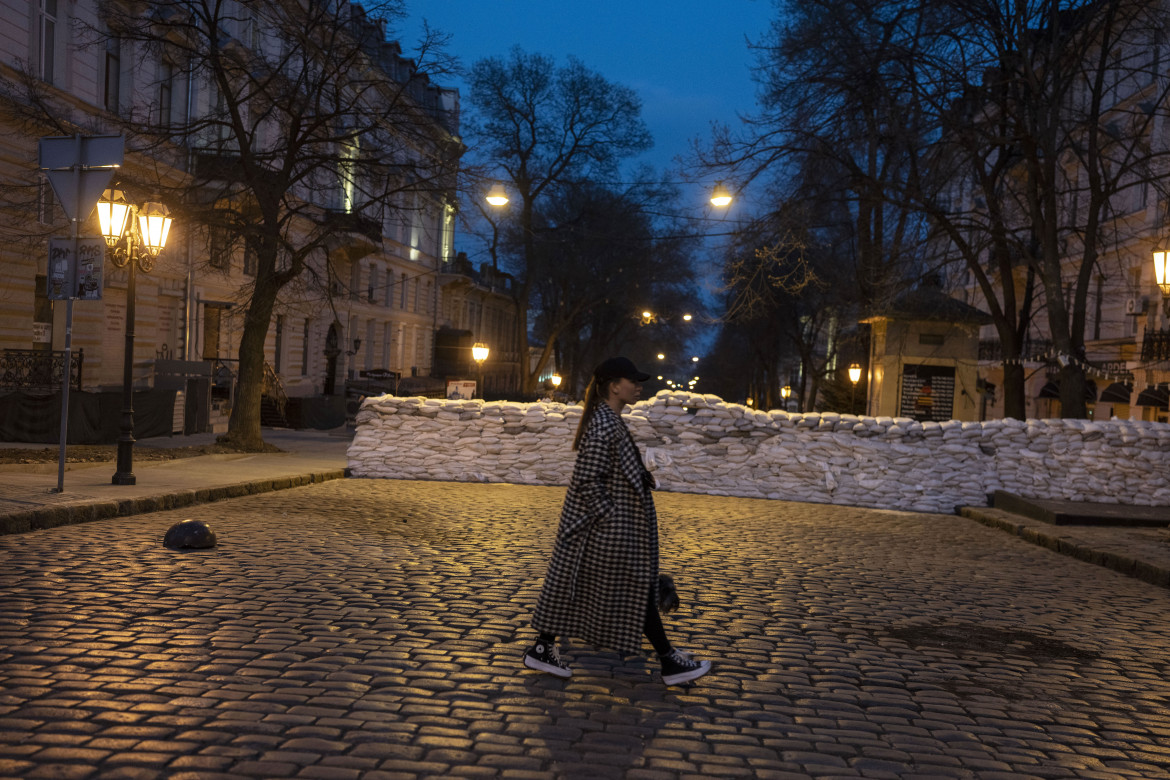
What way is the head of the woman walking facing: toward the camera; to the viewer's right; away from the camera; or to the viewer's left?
to the viewer's right

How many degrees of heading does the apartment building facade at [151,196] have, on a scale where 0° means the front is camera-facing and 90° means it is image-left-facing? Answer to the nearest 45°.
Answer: approximately 315°

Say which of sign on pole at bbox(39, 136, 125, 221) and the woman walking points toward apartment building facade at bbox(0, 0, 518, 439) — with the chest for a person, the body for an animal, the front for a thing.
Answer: the sign on pole

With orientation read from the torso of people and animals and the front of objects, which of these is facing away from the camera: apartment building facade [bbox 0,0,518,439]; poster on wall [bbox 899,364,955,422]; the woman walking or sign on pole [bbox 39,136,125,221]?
the sign on pole

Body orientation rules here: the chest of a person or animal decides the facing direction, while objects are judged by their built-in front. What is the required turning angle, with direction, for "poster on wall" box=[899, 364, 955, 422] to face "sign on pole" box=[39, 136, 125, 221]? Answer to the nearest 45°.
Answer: approximately 45° to its right

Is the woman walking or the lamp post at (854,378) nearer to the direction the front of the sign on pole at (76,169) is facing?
the lamp post

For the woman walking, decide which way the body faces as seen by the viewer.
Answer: to the viewer's right

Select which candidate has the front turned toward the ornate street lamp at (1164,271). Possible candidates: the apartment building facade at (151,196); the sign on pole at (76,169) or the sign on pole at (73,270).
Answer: the apartment building facade

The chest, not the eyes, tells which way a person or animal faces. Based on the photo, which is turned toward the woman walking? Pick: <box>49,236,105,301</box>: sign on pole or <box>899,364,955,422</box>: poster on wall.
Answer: the poster on wall

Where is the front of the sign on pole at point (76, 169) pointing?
away from the camera
